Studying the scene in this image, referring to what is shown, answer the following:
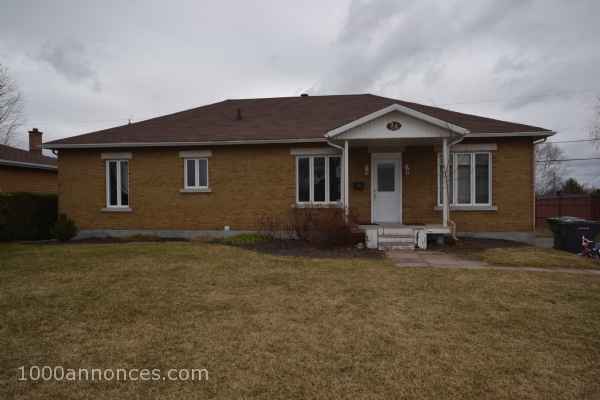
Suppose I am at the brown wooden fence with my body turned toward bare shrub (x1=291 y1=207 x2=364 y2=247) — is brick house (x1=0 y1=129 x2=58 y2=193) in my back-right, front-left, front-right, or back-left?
front-right

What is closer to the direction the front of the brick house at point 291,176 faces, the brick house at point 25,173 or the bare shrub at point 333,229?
the bare shrub

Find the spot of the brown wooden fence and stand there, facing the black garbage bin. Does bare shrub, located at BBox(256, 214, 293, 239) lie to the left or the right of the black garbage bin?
right

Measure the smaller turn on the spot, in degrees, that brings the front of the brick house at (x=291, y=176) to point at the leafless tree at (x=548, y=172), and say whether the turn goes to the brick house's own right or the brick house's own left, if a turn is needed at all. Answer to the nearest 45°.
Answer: approximately 135° to the brick house's own left

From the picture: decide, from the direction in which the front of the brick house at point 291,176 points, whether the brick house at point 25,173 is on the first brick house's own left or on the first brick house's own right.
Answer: on the first brick house's own right

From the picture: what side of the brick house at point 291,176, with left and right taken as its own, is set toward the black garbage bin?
left

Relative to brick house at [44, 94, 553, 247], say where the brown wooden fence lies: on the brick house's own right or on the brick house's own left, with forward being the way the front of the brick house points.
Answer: on the brick house's own left

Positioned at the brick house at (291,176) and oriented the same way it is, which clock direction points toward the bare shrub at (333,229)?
The bare shrub is roughly at 11 o'clock from the brick house.

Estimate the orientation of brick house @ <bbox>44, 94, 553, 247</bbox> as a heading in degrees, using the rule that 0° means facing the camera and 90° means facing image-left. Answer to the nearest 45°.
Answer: approximately 0°

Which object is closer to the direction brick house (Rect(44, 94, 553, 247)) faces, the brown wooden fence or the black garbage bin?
the black garbage bin
